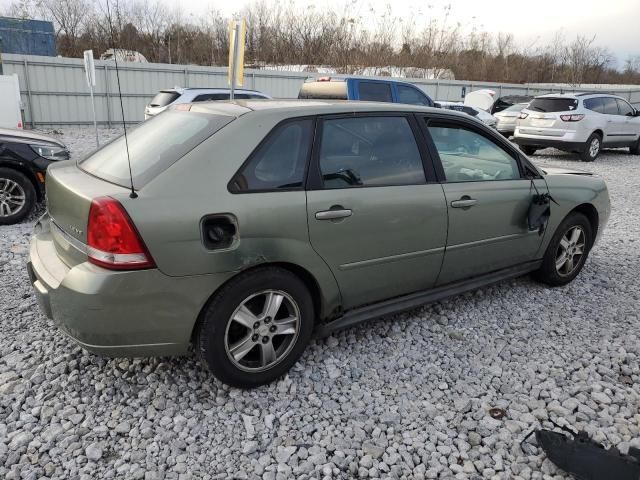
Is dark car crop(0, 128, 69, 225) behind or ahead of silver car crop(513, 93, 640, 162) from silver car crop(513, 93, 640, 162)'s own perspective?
behind

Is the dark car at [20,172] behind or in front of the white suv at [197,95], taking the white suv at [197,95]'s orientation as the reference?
behind

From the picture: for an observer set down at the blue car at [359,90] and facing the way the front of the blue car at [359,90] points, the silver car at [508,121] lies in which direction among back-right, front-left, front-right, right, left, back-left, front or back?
front

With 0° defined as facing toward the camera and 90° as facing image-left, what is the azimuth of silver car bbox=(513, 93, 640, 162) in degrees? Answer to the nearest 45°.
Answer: approximately 225°

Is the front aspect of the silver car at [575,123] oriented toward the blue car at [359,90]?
no

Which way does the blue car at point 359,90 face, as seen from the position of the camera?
facing away from the viewer and to the right of the viewer

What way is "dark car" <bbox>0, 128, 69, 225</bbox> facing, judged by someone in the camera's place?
facing to the right of the viewer

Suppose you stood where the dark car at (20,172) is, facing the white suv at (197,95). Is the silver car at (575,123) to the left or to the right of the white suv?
right

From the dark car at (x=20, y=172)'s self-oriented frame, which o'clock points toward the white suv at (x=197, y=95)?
The white suv is roughly at 10 o'clock from the dark car.

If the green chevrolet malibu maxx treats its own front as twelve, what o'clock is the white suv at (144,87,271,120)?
The white suv is roughly at 10 o'clock from the green chevrolet malibu maxx.

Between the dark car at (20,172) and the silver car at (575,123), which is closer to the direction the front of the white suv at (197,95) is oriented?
the silver car

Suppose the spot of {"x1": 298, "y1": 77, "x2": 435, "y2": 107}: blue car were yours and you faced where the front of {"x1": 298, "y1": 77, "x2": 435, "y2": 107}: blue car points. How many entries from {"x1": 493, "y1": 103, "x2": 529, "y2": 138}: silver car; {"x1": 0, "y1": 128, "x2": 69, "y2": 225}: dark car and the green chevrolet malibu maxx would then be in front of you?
1

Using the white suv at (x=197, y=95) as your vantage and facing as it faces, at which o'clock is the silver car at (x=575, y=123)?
The silver car is roughly at 2 o'clock from the white suv.

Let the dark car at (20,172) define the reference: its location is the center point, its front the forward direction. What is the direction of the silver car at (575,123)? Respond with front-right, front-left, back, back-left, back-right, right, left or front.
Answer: front
